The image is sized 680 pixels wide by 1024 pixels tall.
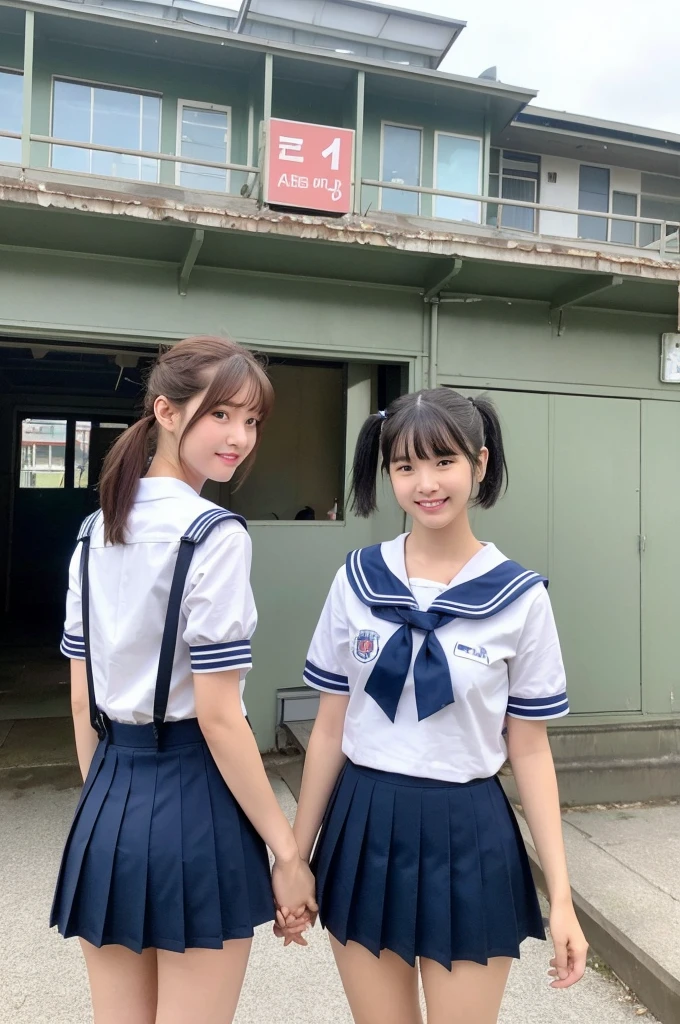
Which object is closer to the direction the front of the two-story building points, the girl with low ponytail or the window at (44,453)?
the girl with low ponytail

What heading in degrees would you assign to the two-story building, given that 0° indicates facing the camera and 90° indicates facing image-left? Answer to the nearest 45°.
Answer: approximately 0°

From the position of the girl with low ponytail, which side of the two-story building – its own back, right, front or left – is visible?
front
